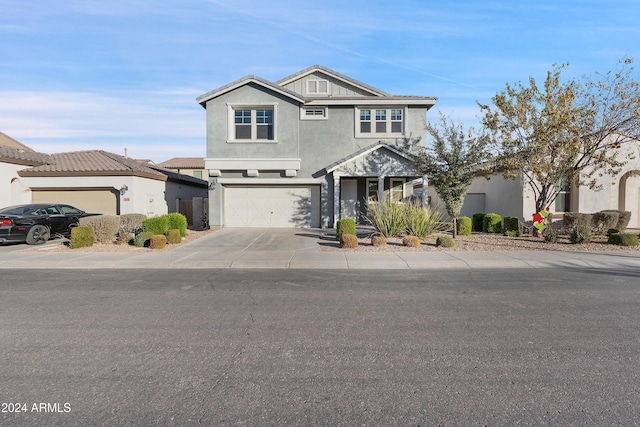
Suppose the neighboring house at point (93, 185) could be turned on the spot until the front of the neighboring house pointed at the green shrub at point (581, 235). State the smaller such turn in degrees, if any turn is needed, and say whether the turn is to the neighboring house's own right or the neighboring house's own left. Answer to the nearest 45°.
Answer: approximately 45° to the neighboring house's own left

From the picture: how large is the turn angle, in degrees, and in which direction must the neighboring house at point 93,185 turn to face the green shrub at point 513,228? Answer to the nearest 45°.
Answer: approximately 45° to its left

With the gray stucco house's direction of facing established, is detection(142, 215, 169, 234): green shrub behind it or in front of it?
in front

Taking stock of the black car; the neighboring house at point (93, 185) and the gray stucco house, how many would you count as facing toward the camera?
2

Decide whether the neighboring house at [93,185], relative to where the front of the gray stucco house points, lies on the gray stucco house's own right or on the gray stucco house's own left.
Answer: on the gray stucco house's own right
